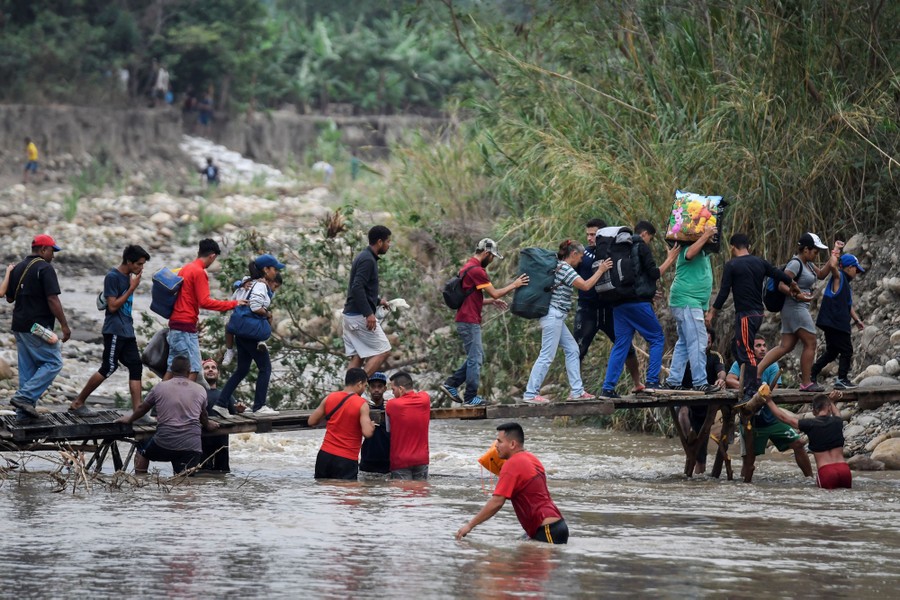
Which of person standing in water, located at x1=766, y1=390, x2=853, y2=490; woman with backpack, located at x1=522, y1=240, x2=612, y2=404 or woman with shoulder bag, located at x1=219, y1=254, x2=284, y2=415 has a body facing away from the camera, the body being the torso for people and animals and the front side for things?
the person standing in water

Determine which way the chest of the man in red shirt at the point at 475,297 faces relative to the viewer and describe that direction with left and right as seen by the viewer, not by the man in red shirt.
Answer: facing to the right of the viewer

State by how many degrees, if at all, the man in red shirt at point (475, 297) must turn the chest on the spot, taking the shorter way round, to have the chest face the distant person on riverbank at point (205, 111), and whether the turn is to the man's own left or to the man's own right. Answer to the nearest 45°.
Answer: approximately 90° to the man's own left

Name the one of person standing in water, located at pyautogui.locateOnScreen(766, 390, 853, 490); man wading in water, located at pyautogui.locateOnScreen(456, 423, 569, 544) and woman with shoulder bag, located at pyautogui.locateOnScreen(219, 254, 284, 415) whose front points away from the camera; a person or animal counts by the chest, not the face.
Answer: the person standing in water

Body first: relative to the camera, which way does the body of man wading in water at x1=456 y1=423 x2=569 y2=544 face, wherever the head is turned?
to the viewer's left

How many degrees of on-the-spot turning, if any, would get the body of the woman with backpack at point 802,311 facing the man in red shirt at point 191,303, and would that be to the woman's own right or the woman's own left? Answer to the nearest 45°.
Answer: approximately 180°

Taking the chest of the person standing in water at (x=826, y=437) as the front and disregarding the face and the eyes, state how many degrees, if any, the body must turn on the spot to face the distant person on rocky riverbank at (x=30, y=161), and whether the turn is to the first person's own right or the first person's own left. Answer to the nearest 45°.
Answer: approximately 45° to the first person's own left

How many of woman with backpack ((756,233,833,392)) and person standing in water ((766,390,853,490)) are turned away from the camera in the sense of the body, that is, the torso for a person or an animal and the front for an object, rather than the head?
1

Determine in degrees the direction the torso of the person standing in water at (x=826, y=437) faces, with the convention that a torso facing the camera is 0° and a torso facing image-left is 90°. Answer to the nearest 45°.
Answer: approximately 180°

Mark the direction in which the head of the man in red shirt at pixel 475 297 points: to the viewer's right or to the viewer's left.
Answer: to the viewer's right

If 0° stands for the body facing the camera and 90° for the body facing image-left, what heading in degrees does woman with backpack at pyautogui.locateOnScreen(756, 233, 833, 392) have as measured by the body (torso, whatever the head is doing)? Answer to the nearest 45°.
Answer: approximately 270°

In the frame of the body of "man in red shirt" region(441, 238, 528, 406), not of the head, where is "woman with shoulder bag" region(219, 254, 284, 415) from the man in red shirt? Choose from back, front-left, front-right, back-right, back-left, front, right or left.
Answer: back

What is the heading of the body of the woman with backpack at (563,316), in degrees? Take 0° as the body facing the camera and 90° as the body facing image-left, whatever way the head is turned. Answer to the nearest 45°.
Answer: approximately 270°
